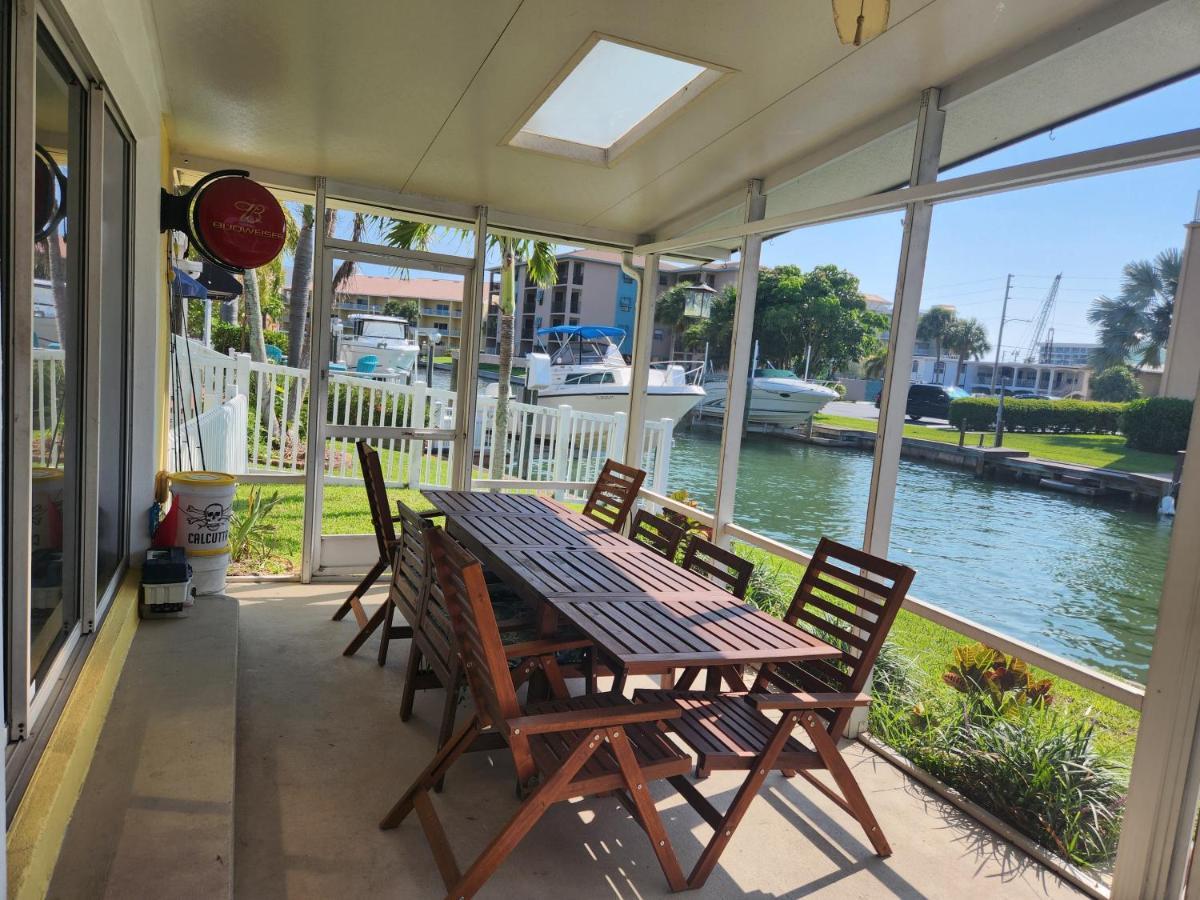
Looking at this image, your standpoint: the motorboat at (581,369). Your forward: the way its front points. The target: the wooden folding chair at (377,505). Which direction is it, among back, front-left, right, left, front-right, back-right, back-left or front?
right

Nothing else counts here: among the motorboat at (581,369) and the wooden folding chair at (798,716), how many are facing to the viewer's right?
1

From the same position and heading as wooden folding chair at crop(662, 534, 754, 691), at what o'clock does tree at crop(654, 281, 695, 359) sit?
The tree is roughly at 4 o'clock from the wooden folding chair.

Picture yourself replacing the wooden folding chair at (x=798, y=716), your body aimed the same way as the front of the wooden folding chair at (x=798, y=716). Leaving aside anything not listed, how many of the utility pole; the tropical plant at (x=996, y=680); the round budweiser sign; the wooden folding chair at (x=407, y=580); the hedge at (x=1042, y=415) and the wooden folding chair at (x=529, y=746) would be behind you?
3

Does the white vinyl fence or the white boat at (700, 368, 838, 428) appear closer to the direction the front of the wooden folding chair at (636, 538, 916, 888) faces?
the white vinyl fence

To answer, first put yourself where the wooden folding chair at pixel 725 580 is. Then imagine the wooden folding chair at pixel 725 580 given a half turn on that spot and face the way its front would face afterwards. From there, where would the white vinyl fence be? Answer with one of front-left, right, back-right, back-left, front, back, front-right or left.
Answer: left

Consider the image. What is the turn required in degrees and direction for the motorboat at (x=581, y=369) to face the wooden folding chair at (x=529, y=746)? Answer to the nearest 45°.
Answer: approximately 90° to its right

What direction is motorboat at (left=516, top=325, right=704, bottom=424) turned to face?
to the viewer's right

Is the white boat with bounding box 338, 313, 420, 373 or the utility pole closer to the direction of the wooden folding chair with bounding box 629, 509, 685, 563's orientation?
the white boat

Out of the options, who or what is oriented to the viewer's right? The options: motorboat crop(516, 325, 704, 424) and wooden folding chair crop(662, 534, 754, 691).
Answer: the motorboat

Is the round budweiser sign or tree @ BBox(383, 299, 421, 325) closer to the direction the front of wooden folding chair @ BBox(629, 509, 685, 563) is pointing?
the round budweiser sign

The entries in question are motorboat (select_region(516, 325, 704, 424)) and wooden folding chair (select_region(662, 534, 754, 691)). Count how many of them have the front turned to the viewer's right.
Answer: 1
